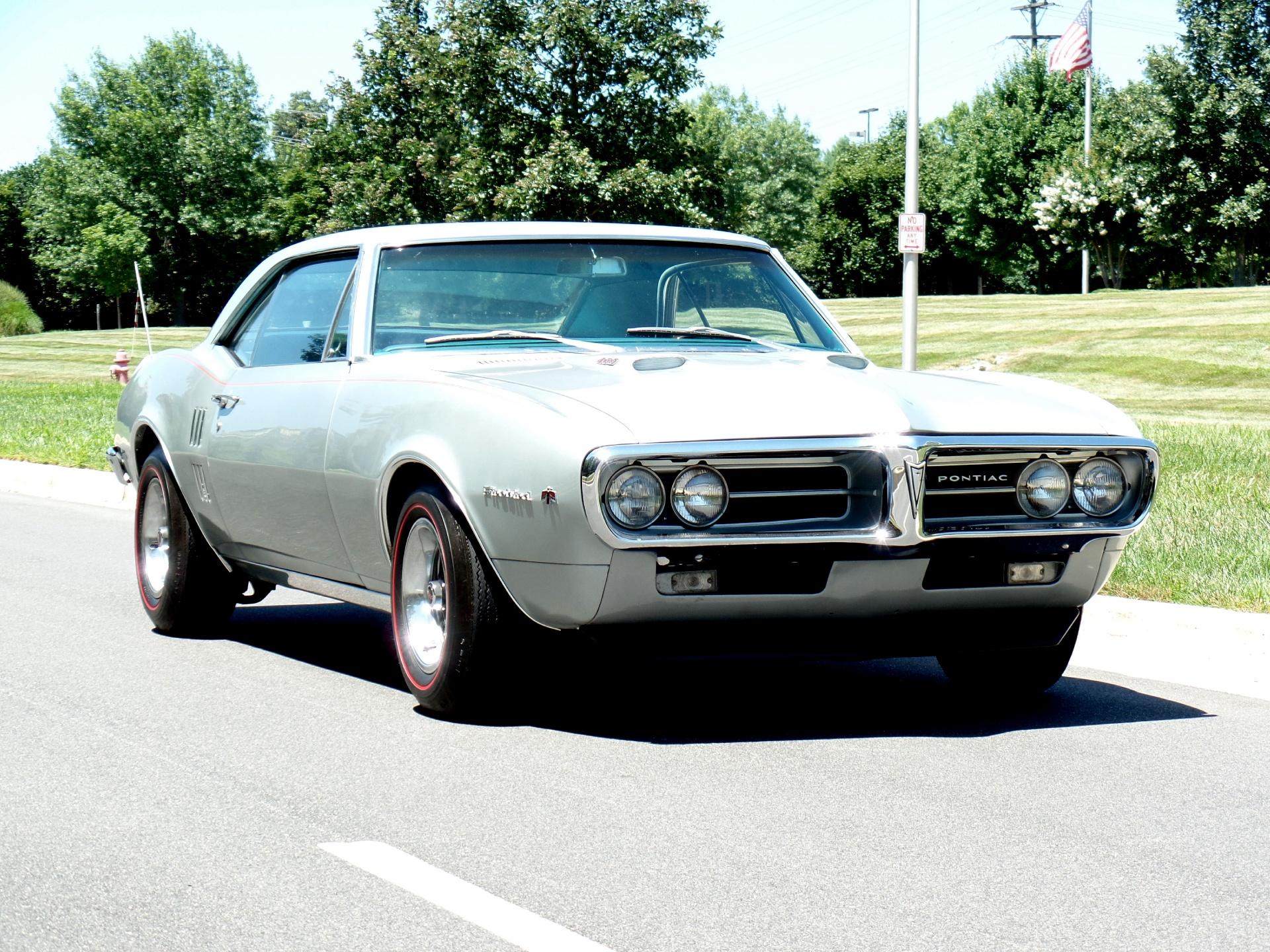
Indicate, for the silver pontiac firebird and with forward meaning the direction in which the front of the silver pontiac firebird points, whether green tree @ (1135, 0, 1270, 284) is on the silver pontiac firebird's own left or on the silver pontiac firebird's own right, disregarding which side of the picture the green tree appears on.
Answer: on the silver pontiac firebird's own left

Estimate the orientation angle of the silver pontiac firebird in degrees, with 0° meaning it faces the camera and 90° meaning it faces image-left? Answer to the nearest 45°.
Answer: approximately 315°

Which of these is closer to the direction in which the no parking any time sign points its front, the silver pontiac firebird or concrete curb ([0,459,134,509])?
the silver pontiac firebird

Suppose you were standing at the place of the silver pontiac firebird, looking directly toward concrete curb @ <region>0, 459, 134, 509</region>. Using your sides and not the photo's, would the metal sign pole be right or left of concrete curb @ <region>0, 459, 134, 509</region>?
right

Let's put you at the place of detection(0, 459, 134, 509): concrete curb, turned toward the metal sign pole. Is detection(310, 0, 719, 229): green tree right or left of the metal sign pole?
left

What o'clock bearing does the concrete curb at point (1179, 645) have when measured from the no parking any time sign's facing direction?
The concrete curb is roughly at 12 o'clock from the no parking any time sign.

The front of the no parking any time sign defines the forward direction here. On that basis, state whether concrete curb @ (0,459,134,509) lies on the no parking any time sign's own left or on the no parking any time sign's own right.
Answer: on the no parking any time sign's own right

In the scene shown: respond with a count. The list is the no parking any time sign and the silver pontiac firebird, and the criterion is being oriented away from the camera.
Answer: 0

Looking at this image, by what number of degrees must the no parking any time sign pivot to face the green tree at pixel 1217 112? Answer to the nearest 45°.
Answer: approximately 180°

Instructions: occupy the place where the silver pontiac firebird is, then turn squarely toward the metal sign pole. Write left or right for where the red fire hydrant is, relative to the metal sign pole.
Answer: left

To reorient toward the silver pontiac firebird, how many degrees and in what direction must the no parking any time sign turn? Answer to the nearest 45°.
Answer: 0° — it already faces it

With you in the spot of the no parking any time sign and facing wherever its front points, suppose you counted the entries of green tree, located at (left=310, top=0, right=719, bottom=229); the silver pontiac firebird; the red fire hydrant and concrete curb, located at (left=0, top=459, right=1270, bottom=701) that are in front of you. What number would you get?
2

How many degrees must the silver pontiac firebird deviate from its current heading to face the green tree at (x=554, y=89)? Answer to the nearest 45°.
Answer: approximately 135° to its left

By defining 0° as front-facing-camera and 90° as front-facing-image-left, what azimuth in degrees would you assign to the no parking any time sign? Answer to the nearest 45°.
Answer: approximately 0°

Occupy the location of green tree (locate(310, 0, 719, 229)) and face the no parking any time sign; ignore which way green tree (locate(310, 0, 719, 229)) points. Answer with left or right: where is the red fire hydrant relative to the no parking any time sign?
right

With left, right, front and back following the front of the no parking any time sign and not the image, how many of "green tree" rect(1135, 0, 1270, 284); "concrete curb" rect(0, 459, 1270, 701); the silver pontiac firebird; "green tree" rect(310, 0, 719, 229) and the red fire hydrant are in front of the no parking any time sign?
2

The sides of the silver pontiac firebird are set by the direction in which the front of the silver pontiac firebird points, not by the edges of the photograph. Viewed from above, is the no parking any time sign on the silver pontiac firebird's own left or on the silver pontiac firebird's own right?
on the silver pontiac firebird's own left

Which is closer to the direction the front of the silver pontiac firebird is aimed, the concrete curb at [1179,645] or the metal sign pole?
the concrete curb
